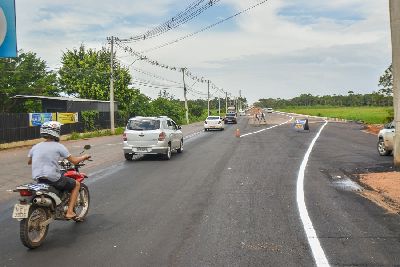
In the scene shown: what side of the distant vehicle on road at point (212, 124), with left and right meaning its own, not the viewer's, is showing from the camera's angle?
back

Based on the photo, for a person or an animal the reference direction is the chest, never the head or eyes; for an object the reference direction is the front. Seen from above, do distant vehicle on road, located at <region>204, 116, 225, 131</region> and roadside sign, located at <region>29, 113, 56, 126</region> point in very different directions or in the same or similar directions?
very different directions

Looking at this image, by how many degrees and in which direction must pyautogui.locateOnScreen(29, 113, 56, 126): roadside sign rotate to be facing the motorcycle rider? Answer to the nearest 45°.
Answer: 0° — it already faces them

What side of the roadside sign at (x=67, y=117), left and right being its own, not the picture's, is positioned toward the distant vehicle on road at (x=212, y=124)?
left

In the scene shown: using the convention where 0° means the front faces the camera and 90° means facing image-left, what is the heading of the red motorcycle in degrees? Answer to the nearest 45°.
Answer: approximately 225°

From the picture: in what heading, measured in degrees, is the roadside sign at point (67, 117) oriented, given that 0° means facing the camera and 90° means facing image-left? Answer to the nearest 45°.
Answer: approximately 0°

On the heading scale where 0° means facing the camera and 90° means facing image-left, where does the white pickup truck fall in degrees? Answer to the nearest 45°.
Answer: approximately 45°

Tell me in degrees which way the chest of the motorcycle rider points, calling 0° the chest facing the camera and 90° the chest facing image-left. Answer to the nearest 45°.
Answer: approximately 225°

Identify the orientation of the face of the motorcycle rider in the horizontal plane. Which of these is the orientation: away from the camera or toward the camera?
away from the camera
